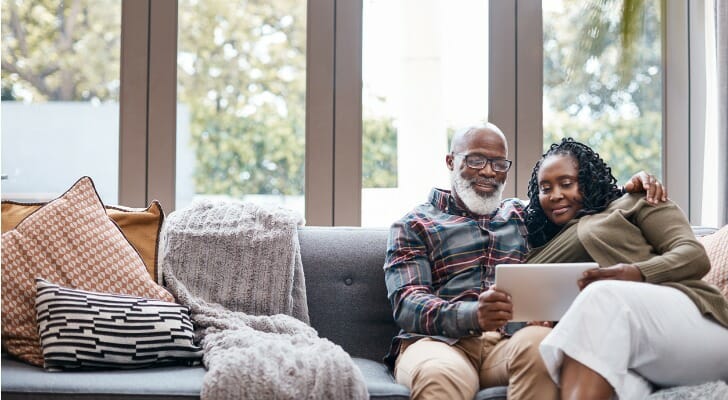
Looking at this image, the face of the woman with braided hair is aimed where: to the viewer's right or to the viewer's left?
to the viewer's left

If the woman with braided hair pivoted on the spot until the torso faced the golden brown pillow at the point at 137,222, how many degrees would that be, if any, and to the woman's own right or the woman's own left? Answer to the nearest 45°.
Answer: approximately 45° to the woman's own right

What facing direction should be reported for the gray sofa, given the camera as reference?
facing the viewer

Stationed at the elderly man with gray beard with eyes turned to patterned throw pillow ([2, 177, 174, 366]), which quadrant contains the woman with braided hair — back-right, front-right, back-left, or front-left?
back-left

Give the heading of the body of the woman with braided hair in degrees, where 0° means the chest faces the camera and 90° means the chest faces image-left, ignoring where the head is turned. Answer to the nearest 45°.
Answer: approximately 45°

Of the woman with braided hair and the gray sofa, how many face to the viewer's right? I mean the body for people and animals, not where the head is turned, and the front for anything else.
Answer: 0

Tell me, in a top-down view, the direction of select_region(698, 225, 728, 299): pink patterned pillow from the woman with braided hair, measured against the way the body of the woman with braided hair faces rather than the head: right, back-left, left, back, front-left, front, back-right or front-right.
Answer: back

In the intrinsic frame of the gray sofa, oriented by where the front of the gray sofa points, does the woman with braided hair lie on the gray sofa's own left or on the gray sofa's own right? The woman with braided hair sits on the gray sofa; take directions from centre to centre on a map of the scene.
on the gray sofa's own left
